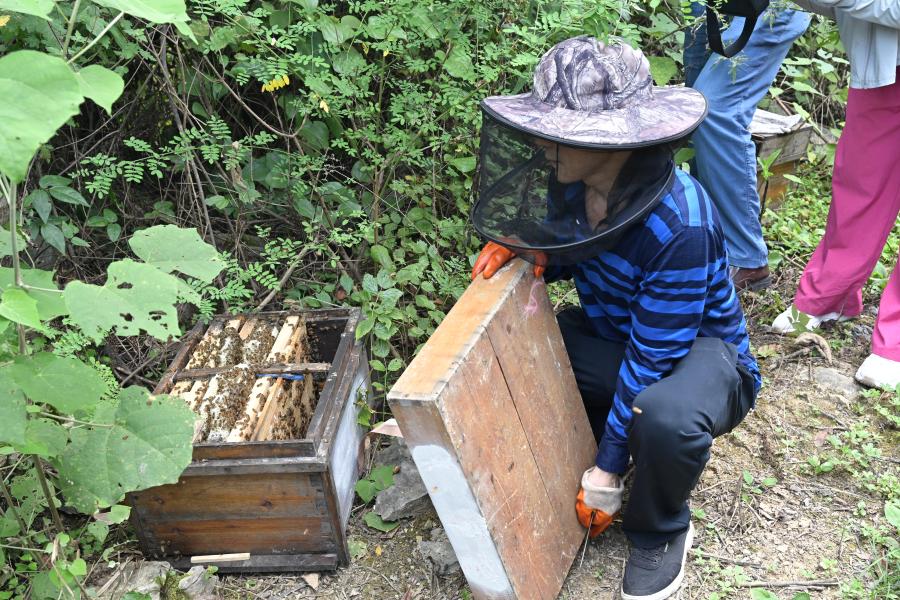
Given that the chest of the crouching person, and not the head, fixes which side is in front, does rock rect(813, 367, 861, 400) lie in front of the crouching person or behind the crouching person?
behind

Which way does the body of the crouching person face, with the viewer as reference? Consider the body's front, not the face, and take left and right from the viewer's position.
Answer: facing the viewer and to the left of the viewer

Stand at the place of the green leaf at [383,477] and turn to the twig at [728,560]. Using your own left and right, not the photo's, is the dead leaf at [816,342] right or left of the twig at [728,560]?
left

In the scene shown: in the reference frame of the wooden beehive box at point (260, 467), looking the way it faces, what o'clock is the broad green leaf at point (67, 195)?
The broad green leaf is roughly at 5 o'clock from the wooden beehive box.

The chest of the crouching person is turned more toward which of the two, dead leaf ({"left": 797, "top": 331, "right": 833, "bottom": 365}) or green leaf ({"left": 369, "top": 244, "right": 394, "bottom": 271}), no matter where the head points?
the green leaf

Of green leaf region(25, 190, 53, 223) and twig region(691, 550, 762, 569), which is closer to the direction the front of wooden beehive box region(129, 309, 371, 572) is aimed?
the twig

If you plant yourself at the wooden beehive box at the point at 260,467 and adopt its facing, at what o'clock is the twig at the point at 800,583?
The twig is roughly at 10 o'clock from the wooden beehive box.

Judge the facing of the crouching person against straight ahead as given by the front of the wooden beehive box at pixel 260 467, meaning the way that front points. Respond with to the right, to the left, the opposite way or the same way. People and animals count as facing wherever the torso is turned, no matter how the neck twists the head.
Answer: to the right

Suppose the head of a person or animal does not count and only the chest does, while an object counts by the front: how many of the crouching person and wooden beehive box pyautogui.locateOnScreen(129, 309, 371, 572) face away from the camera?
0

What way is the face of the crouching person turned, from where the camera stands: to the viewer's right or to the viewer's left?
to the viewer's left

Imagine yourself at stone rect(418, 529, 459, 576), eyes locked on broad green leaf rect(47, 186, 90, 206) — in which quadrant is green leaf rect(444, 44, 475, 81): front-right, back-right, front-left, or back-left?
front-right

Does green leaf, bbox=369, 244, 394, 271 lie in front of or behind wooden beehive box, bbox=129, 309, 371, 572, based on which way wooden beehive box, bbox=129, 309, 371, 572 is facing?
behind

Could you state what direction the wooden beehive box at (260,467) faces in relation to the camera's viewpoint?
facing the viewer

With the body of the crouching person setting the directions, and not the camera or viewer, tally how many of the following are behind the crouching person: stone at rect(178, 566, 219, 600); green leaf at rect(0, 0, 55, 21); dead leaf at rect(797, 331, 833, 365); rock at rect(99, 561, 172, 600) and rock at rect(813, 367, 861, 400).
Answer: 2
